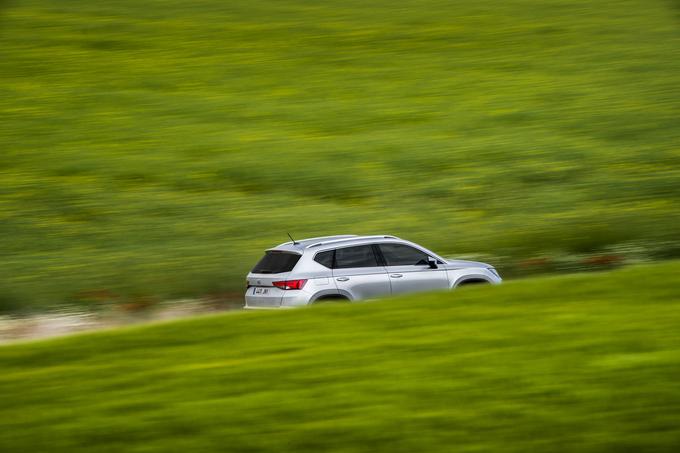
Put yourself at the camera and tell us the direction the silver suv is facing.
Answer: facing away from the viewer and to the right of the viewer
